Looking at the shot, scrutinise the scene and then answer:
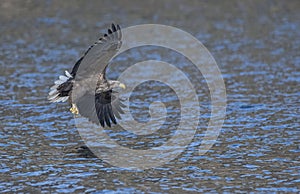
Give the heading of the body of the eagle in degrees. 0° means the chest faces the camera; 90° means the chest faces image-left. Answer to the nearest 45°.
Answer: approximately 270°
